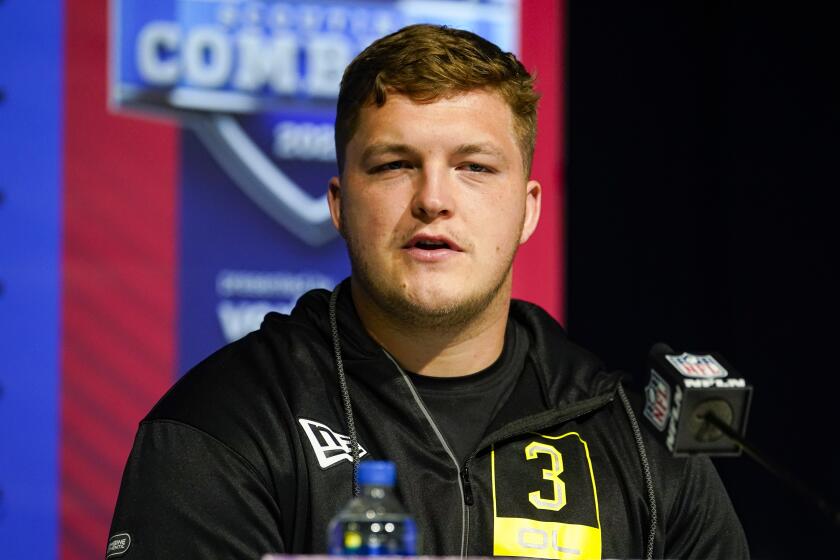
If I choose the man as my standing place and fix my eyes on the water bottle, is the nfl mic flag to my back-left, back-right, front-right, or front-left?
front-left

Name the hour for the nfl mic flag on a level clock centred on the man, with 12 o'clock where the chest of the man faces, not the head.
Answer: The nfl mic flag is roughly at 11 o'clock from the man.

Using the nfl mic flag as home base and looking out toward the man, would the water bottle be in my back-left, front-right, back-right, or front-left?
front-left

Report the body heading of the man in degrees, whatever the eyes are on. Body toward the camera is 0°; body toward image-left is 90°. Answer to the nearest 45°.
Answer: approximately 0°

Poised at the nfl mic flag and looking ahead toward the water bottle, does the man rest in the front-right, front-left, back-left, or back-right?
front-right

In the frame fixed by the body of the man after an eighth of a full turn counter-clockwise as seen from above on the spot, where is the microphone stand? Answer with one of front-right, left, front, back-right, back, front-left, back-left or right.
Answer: front

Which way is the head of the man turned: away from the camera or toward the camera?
toward the camera
